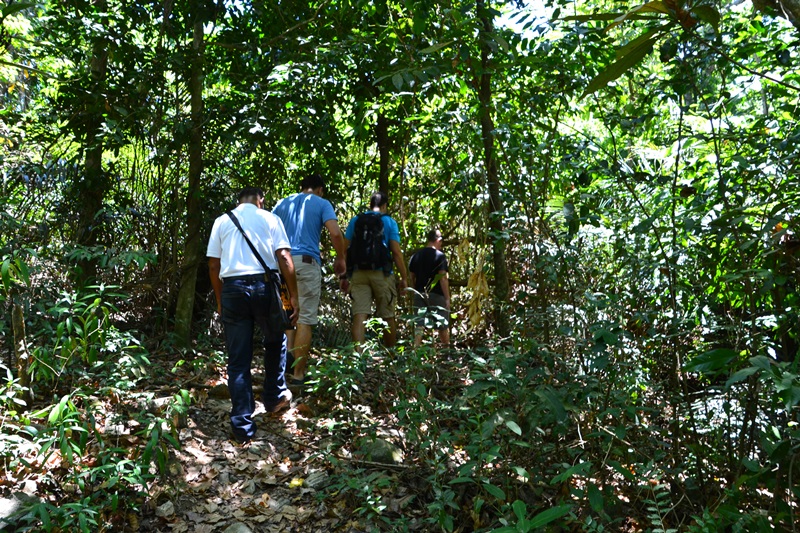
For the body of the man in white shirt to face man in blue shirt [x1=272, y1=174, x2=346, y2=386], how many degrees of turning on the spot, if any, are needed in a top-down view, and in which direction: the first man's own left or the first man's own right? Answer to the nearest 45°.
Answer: approximately 45° to the first man's own right

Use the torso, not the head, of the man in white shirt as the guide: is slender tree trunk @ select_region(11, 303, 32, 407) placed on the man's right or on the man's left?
on the man's left

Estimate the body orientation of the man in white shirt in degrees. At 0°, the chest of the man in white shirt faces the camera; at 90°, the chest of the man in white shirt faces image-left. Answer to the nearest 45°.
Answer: approximately 180°

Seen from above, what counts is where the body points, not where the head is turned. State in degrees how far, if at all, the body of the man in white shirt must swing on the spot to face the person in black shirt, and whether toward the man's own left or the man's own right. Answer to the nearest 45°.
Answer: approximately 45° to the man's own right

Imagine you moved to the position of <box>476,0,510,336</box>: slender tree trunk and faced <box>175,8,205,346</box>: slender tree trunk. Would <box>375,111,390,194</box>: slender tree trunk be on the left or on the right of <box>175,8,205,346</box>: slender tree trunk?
right

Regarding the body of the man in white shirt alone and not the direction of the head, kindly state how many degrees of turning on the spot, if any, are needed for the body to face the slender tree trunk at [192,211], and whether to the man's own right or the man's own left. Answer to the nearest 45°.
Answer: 0° — they already face it

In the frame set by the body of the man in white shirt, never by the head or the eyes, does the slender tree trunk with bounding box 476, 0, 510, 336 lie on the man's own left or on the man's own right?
on the man's own right

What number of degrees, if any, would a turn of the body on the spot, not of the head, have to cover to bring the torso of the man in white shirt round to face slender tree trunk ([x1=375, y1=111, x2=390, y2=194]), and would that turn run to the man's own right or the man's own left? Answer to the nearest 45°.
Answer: approximately 45° to the man's own right

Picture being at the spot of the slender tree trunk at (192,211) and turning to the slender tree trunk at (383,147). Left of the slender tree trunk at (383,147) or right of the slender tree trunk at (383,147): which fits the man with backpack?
right

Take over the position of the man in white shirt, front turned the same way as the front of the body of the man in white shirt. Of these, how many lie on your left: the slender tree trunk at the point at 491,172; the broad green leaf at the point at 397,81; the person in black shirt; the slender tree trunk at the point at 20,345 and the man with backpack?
1

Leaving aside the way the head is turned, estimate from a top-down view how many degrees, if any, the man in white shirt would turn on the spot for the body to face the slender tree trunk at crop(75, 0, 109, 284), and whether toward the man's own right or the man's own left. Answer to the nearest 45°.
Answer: approximately 45° to the man's own left
